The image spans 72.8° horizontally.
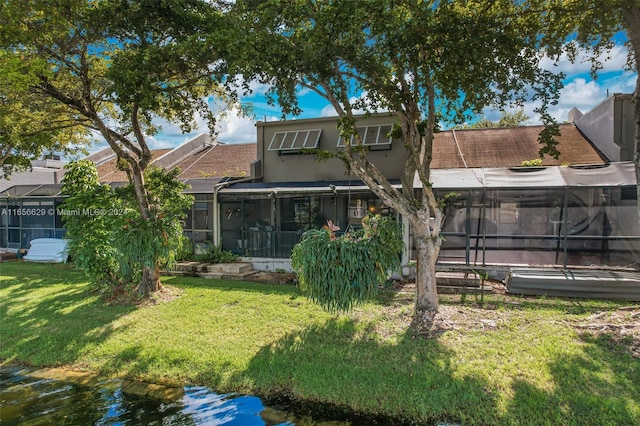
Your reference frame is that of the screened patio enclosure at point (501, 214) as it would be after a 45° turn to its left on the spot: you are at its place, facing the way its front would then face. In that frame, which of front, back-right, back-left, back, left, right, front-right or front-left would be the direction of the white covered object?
back-right

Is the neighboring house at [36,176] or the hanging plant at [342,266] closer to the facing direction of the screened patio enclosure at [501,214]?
the hanging plant

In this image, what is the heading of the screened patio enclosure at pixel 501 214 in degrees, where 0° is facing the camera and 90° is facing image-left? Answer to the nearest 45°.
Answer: approximately 0°

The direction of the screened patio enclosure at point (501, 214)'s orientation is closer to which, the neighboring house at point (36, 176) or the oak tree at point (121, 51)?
the oak tree

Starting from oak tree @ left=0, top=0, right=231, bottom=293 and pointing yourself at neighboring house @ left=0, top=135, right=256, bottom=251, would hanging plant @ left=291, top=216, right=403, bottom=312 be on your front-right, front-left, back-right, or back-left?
back-right

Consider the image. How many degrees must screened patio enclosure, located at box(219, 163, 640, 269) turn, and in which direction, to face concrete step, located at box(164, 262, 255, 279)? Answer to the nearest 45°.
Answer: approximately 90° to its right

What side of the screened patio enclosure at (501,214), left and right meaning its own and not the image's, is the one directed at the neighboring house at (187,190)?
right

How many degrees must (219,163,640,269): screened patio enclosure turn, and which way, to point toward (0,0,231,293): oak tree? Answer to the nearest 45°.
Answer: approximately 45° to its right

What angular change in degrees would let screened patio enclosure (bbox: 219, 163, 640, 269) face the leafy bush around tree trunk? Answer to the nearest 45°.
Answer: approximately 45° to its right

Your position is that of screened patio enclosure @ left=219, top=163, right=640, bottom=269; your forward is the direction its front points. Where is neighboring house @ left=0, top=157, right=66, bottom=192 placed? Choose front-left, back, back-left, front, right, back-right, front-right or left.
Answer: right
